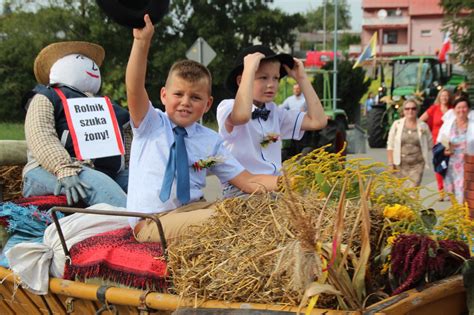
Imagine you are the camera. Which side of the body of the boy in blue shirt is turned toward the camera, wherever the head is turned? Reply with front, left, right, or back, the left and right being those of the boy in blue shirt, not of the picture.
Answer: front

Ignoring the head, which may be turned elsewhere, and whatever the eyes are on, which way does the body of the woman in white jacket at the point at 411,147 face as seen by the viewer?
toward the camera

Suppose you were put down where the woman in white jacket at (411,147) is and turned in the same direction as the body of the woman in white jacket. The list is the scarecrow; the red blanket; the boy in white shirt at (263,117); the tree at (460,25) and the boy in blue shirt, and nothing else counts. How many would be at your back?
1

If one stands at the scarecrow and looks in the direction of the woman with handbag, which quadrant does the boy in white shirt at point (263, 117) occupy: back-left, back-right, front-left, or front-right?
front-right

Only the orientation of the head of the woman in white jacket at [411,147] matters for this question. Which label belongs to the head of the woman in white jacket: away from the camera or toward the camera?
toward the camera

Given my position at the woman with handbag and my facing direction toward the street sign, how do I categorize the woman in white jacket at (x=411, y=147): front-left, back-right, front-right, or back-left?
front-left

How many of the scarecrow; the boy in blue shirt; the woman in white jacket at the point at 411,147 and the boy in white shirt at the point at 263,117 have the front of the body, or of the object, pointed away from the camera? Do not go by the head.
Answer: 0

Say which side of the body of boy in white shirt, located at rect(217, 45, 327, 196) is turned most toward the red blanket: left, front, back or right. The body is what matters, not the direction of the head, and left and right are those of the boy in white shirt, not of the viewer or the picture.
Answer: right

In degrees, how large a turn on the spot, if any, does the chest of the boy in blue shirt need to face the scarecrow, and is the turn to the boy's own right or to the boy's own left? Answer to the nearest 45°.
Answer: approximately 135° to the boy's own right
